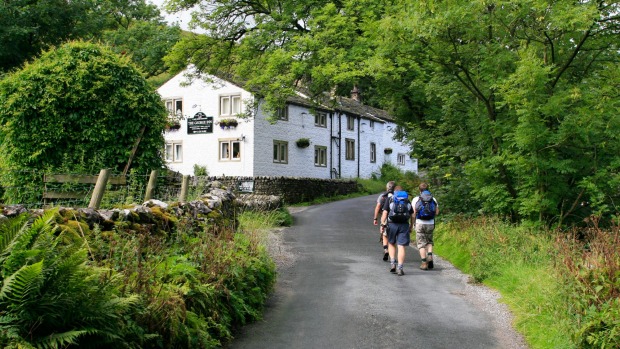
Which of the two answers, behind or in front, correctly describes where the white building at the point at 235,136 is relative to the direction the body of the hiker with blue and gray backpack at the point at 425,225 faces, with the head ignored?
in front

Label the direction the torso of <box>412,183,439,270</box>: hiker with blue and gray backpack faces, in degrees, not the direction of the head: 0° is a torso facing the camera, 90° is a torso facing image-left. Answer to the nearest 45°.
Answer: approximately 180°

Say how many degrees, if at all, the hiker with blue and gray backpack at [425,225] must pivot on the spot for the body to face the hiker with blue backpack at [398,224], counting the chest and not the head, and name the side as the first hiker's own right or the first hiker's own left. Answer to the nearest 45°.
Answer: approximately 135° to the first hiker's own left

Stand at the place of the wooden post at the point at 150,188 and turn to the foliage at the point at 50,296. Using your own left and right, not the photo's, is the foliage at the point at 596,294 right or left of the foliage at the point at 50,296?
left

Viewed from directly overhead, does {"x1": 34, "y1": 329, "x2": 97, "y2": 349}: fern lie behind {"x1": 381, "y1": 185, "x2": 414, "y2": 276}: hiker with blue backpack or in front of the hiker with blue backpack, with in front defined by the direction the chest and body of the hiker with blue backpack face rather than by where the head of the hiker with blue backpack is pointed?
behind

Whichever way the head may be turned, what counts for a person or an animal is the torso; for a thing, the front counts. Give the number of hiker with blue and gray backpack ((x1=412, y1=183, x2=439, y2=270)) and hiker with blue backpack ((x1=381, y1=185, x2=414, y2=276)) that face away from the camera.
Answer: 2

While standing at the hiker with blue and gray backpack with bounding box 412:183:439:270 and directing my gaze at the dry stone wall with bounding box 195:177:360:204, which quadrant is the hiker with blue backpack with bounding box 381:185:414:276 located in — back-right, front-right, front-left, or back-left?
back-left

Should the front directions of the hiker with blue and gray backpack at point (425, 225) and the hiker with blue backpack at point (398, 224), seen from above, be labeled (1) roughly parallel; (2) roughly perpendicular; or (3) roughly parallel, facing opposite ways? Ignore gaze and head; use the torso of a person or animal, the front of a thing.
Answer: roughly parallel

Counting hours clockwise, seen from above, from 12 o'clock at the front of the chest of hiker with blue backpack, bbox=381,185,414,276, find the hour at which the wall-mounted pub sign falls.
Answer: The wall-mounted pub sign is roughly at 11 o'clock from the hiker with blue backpack.

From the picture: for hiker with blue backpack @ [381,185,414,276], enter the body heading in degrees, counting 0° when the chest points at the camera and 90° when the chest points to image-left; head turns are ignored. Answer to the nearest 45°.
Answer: approximately 180°
